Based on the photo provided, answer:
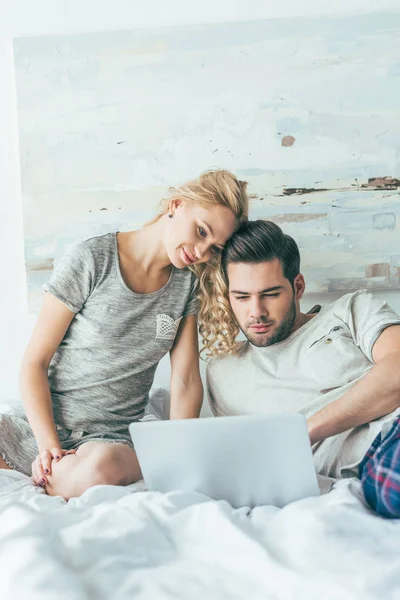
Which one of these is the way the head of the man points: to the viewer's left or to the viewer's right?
to the viewer's left

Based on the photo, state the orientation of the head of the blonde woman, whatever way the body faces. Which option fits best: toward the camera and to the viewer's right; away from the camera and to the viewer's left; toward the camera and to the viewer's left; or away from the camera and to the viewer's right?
toward the camera and to the viewer's right

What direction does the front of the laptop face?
away from the camera

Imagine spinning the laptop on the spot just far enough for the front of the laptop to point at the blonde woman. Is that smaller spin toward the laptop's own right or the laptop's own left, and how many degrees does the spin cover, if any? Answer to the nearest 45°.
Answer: approximately 45° to the laptop's own left
